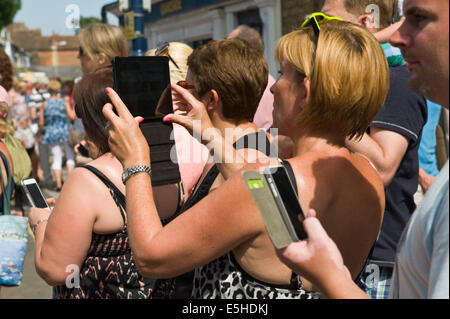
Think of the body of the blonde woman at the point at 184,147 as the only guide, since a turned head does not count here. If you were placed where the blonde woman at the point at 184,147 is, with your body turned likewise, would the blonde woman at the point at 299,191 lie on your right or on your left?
on your left

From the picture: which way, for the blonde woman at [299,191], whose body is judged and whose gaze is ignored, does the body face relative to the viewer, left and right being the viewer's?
facing away from the viewer and to the left of the viewer

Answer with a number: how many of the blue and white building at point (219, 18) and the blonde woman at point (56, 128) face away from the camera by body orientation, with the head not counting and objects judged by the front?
1

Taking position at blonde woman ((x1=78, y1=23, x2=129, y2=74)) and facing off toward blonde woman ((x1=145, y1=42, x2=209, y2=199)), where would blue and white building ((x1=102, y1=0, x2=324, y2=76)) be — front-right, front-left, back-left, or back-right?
back-left

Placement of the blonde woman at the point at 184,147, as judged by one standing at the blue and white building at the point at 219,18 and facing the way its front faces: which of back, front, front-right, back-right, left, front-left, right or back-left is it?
front-left

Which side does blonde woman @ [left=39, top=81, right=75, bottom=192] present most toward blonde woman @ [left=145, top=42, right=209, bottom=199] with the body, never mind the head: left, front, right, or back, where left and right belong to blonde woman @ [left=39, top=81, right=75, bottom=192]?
back

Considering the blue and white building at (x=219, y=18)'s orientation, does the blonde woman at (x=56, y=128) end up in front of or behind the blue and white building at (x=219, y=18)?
in front

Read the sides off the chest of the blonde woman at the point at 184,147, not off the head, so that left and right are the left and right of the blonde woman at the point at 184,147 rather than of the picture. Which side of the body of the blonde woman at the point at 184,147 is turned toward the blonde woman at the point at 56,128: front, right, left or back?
front

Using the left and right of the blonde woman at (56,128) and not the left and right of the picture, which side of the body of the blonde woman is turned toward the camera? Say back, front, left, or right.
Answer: back
